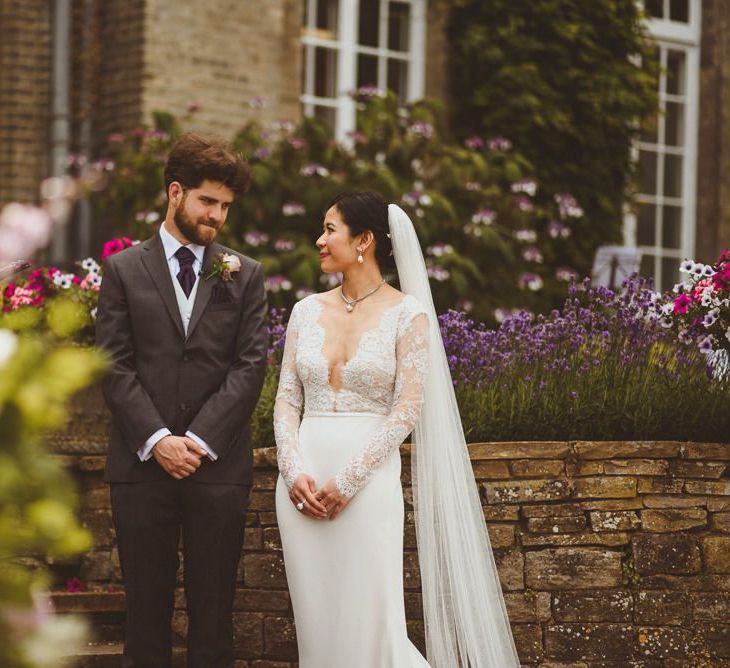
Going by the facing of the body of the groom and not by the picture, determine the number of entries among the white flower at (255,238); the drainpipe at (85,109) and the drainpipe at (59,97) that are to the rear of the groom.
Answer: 3

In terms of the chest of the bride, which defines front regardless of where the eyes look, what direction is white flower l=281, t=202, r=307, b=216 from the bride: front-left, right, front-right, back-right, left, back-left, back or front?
back-right

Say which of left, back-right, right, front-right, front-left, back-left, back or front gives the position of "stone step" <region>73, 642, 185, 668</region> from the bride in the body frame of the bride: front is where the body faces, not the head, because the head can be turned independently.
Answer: right

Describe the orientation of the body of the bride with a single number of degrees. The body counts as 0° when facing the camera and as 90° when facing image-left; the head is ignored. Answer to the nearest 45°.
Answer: approximately 45°

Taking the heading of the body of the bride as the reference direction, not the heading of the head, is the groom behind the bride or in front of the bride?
in front

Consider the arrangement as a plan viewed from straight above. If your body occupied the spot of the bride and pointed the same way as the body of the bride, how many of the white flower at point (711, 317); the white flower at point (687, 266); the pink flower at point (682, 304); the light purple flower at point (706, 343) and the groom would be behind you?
4

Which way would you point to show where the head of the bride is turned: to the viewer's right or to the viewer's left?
to the viewer's left

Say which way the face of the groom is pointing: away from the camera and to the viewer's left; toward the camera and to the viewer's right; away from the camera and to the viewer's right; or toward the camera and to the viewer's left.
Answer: toward the camera and to the viewer's right

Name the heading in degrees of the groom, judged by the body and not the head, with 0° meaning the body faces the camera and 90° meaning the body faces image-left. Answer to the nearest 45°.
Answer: approximately 0°

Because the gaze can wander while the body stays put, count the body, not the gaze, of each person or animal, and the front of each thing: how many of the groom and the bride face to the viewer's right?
0

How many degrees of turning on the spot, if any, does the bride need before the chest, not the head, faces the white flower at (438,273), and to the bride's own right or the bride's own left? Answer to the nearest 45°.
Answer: approximately 135° to the bride's own right

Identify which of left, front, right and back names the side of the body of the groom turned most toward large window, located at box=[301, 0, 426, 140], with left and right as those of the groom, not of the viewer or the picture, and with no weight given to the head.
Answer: back

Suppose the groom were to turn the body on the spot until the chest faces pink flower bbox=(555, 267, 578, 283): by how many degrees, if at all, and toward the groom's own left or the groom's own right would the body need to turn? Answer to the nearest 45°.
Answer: approximately 135° to the groom's own left
